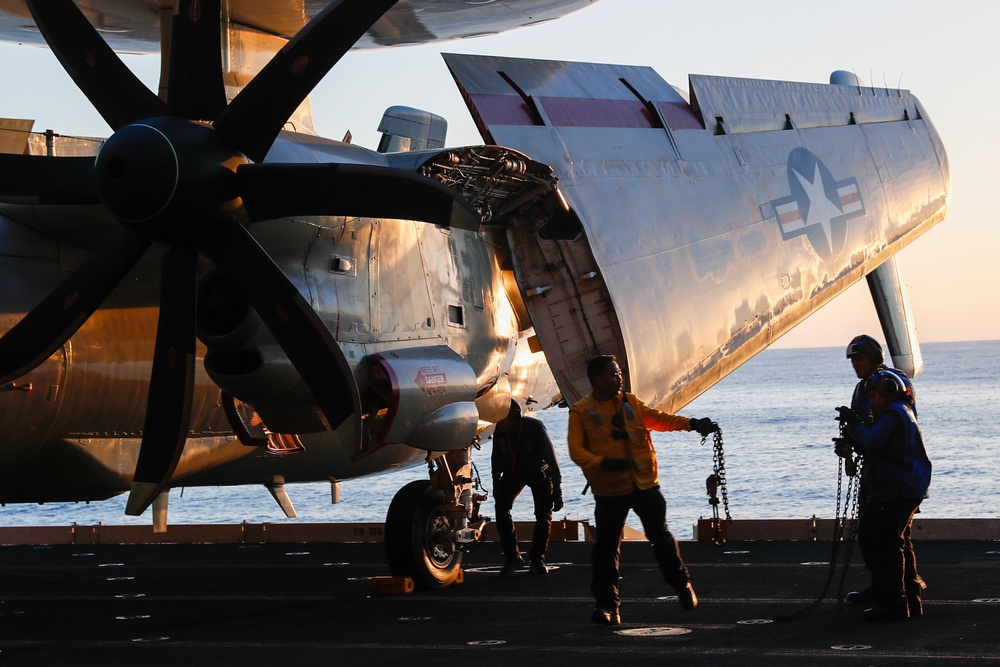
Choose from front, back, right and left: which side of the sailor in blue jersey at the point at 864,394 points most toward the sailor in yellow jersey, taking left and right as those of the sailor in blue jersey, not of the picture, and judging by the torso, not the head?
front

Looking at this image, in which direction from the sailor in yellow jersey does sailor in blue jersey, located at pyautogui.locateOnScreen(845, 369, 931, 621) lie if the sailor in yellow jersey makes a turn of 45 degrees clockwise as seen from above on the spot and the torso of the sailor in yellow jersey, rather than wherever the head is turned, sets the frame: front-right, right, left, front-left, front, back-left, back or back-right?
left

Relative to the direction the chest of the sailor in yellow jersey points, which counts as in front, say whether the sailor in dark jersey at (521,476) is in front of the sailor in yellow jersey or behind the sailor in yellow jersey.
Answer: behind

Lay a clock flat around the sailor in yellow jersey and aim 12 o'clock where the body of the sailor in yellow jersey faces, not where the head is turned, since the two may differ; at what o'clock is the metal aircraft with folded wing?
The metal aircraft with folded wing is roughly at 6 o'clock from the sailor in yellow jersey.

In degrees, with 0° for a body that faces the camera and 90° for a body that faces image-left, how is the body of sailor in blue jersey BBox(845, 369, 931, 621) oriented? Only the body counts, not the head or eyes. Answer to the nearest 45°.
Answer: approximately 90°

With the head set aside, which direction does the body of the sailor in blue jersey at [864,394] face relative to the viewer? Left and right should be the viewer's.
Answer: facing the viewer and to the left of the viewer

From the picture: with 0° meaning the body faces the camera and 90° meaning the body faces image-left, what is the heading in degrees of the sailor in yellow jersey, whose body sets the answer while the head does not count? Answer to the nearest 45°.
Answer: approximately 315°

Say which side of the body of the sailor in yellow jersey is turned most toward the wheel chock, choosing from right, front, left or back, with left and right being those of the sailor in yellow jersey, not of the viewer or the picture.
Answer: back

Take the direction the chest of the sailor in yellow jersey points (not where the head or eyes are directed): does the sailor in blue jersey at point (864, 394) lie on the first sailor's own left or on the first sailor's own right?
on the first sailor's own left
